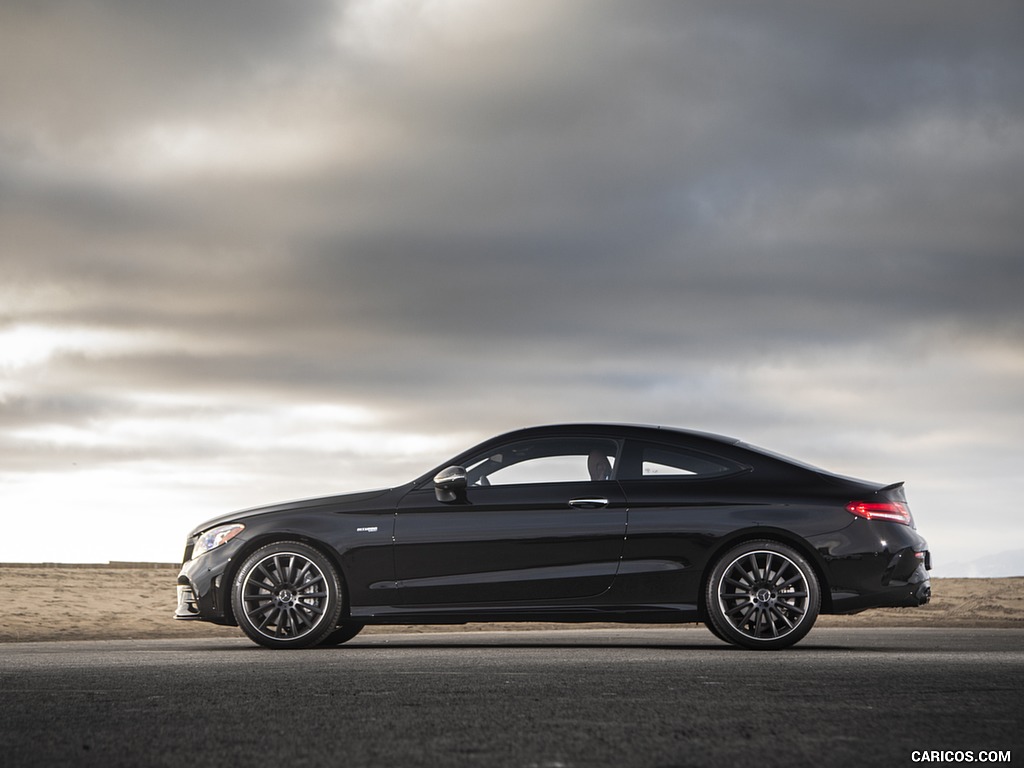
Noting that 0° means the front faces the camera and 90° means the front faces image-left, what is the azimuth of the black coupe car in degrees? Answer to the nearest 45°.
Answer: approximately 90°
